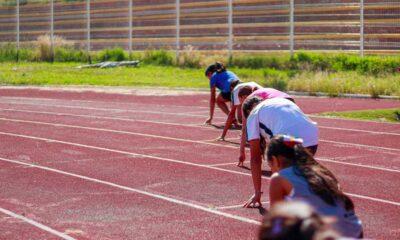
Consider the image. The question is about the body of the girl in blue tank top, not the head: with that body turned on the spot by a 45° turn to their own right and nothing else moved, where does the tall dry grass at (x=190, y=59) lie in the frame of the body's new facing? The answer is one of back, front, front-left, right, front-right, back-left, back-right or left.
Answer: front

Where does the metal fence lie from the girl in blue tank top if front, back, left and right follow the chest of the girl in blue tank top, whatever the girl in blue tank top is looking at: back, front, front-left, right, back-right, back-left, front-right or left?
front-right

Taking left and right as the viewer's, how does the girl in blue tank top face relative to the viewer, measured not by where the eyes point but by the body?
facing away from the viewer and to the left of the viewer

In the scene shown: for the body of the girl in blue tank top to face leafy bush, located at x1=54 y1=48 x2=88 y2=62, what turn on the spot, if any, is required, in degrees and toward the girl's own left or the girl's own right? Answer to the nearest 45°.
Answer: approximately 45° to the girl's own right

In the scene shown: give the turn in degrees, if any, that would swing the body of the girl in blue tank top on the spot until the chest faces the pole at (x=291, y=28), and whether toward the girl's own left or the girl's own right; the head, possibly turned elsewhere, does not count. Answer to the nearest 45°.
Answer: approximately 45° to the girl's own right

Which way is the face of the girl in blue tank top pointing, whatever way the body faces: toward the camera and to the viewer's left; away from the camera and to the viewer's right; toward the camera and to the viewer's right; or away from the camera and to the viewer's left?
away from the camera and to the viewer's left

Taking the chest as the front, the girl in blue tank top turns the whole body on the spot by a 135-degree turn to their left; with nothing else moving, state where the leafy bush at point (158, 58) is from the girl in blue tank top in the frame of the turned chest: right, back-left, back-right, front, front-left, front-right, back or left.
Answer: back
